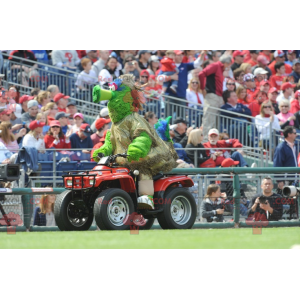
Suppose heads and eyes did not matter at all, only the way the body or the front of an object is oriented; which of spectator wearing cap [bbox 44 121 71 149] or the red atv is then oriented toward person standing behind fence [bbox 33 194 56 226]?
the spectator wearing cap

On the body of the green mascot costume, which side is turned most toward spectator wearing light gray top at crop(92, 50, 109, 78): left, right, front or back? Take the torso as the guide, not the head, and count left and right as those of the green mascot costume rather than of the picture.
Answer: right

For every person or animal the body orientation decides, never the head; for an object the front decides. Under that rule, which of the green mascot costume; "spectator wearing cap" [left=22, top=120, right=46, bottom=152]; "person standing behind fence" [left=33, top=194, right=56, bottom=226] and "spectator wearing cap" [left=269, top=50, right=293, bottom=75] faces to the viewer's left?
the green mascot costume

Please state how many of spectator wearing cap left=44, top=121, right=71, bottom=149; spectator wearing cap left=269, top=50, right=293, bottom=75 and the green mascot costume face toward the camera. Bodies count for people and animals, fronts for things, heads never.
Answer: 2

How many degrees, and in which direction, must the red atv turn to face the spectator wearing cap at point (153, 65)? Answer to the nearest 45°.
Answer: approximately 135° to its right

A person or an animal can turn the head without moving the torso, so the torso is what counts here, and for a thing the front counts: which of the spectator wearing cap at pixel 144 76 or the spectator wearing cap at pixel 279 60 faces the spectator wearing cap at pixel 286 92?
the spectator wearing cap at pixel 279 60
